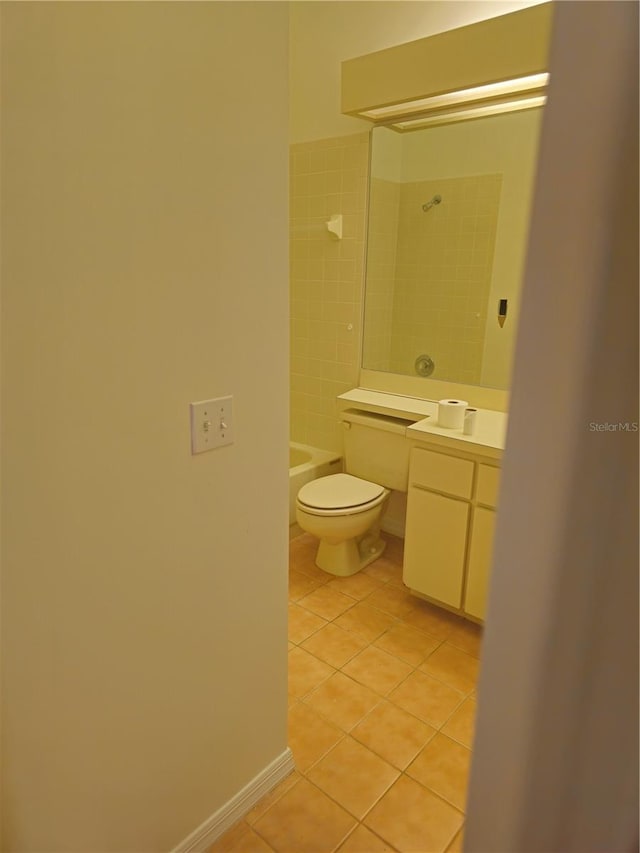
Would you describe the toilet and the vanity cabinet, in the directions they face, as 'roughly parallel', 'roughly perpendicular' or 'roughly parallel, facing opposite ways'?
roughly parallel

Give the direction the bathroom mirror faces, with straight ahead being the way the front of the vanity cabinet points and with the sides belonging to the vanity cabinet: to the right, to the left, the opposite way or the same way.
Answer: the same way

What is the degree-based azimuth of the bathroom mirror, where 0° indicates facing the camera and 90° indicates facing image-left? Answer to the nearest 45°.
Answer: approximately 45°

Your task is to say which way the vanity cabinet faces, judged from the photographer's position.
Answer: facing the viewer and to the left of the viewer

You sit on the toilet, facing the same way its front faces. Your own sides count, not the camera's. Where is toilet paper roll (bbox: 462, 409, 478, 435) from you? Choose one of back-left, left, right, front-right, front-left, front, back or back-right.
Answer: left

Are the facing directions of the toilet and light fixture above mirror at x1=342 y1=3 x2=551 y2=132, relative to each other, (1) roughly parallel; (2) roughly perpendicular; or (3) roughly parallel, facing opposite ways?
roughly parallel

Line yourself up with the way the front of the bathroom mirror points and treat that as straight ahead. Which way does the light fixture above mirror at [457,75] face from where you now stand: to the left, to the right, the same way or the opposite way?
the same way

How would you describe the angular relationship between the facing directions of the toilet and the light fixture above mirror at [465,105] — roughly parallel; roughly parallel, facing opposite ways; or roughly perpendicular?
roughly parallel

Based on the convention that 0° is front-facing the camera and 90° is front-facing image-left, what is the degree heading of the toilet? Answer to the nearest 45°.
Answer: approximately 45°

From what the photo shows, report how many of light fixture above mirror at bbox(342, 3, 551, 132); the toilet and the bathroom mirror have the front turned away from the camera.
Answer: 0
